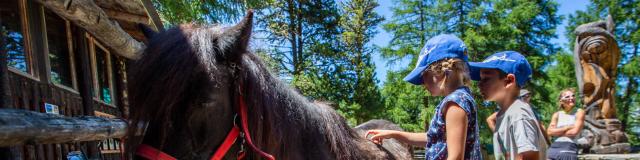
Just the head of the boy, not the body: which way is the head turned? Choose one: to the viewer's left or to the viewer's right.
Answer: to the viewer's left

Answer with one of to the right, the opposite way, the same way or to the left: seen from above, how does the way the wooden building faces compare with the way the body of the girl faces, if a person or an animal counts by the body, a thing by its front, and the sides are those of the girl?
the opposite way

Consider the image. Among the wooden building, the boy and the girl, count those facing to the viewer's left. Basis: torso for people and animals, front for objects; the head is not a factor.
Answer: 2

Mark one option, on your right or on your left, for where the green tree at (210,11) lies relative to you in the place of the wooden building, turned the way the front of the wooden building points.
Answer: on your left

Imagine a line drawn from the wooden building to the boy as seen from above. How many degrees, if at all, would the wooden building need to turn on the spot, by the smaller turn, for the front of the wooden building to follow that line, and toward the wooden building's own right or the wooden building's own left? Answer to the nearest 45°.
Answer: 0° — it already faces them

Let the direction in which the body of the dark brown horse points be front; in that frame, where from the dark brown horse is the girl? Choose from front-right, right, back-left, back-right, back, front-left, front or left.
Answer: back-left

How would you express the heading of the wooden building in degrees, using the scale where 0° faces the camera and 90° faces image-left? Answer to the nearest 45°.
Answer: approximately 315°

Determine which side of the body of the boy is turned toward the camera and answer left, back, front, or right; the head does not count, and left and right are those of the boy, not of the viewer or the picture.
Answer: left

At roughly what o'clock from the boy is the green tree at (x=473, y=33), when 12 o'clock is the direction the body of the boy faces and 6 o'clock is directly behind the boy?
The green tree is roughly at 3 o'clock from the boy.

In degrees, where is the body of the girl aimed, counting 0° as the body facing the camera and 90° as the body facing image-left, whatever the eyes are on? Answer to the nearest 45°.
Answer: approximately 90°

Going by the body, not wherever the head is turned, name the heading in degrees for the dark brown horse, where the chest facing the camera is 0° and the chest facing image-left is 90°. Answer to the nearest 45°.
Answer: approximately 45°
